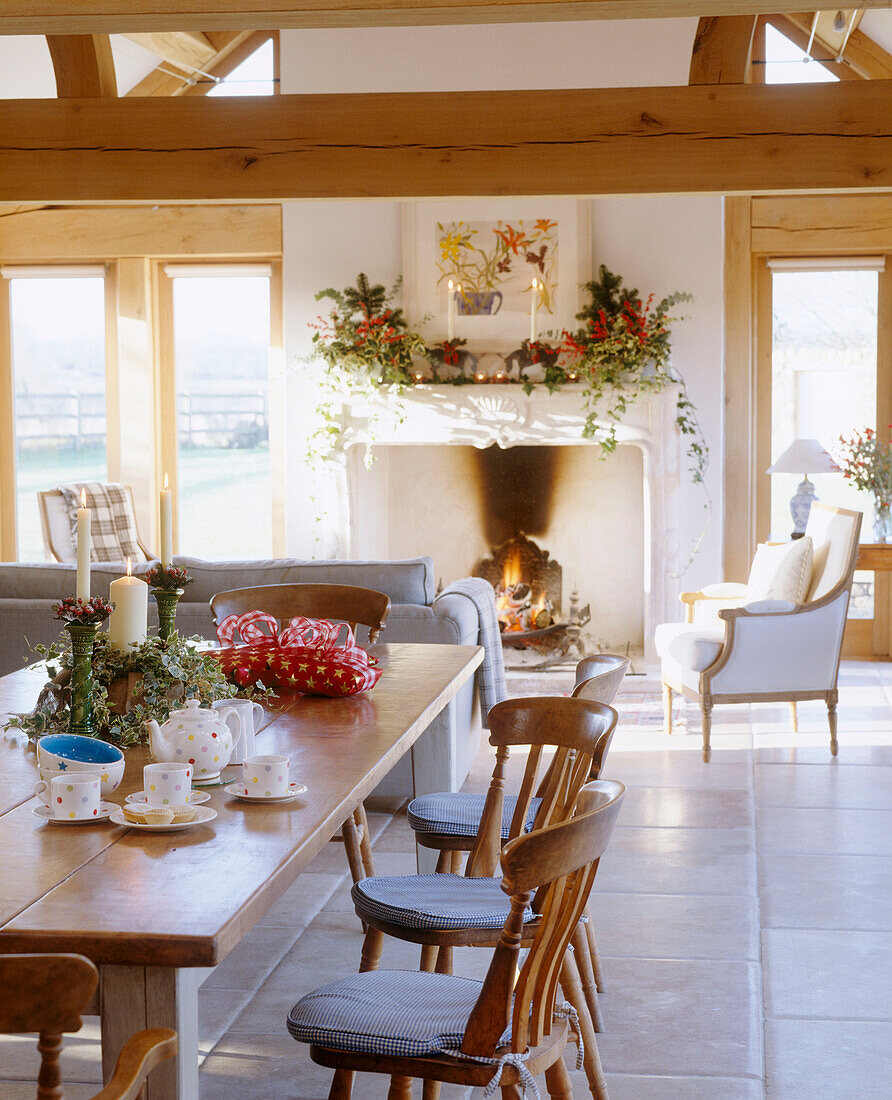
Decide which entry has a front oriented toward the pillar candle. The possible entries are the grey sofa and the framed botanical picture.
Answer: the framed botanical picture

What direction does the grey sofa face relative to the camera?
away from the camera

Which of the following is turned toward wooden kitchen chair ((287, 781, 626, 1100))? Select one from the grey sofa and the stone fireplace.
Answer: the stone fireplace

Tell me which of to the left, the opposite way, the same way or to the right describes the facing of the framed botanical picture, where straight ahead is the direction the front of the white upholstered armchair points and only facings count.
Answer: to the left

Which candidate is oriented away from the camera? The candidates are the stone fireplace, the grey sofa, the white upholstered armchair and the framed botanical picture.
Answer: the grey sofa

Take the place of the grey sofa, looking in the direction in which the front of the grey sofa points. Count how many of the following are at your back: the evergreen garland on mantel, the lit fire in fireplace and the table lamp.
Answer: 0

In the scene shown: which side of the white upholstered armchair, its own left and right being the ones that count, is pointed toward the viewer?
left

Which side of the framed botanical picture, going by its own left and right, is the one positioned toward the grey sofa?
front

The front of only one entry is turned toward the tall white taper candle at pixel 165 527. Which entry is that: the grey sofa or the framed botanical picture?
the framed botanical picture

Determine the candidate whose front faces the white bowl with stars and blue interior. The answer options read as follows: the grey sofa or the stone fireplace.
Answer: the stone fireplace

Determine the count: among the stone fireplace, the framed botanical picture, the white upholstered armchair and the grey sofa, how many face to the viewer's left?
1

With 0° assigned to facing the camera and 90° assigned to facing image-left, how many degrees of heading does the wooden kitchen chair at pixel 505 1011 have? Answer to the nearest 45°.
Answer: approximately 135°

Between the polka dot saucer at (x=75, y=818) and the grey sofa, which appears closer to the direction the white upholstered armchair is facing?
the grey sofa

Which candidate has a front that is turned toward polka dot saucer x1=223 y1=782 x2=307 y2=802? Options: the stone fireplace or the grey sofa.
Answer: the stone fireplace

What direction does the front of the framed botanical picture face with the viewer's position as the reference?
facing the viewer

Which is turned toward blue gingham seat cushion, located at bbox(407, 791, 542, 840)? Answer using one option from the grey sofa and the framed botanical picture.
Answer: the framed botanical picture
